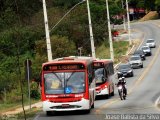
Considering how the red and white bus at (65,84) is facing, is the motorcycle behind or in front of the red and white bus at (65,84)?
behind

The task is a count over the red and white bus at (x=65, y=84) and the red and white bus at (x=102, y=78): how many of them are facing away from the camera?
0

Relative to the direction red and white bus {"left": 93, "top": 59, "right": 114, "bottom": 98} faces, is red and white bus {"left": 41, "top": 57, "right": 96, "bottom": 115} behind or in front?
in front

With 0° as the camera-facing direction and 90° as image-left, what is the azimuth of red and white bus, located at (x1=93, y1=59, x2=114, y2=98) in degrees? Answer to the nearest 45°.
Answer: approximately 45°

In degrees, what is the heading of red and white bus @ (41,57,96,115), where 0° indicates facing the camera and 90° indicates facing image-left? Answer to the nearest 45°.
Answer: approximately 0°

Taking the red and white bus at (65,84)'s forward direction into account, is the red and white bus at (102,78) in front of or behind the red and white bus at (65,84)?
behind
